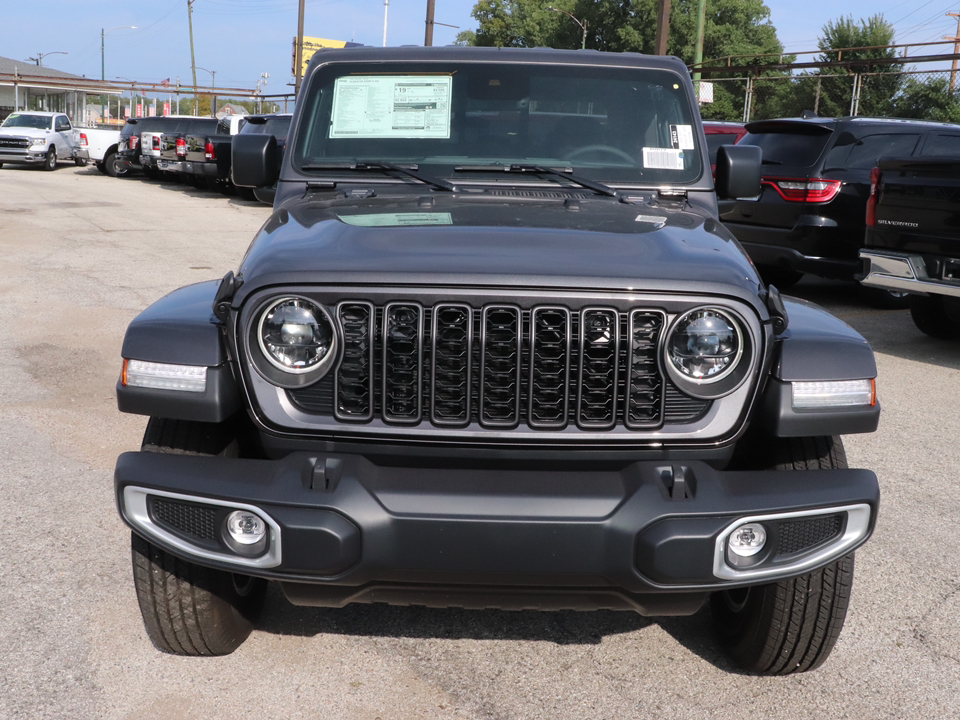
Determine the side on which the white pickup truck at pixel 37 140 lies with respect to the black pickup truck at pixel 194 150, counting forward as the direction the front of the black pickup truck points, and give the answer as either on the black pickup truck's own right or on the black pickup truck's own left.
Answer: on the black pickup truck's own left

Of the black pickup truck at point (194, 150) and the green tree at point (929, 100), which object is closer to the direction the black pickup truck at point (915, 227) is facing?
the green tree

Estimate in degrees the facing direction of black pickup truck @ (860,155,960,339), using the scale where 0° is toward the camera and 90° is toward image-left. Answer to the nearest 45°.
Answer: approximately 225°

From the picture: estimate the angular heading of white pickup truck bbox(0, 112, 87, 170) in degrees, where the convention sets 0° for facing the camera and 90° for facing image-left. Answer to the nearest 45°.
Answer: approximately 45°

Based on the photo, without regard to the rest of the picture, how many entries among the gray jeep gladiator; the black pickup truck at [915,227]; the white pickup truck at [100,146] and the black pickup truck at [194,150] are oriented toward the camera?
1

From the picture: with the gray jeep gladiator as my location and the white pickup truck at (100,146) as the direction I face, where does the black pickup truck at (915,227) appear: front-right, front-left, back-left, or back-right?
front-right

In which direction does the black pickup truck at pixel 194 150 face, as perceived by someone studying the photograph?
facing away from the viewer and to the right of the viewer

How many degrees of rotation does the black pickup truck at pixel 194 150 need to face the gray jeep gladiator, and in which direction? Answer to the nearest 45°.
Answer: approximately 135° to its right

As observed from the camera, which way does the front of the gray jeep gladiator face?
facing the viewer

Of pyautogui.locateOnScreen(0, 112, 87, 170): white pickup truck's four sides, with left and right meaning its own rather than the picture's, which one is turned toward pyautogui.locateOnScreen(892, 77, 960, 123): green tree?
left

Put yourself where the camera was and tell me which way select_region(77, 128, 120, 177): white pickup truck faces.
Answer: facing away from the viewer and to the right of the viewer

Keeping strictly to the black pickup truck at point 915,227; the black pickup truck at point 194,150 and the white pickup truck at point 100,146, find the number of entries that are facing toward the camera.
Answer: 0

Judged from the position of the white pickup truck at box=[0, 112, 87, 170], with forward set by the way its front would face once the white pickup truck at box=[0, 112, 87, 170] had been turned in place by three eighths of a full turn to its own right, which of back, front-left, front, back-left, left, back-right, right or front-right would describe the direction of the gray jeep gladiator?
back

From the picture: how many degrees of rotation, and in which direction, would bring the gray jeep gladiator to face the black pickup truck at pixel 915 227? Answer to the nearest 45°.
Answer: approximately 135° to its left

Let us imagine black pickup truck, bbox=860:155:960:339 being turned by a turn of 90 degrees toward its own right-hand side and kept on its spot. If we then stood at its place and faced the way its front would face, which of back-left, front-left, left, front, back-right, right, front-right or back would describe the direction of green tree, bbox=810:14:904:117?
back-left

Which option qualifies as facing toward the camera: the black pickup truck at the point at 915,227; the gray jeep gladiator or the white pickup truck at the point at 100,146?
the gray jeep gladiator
